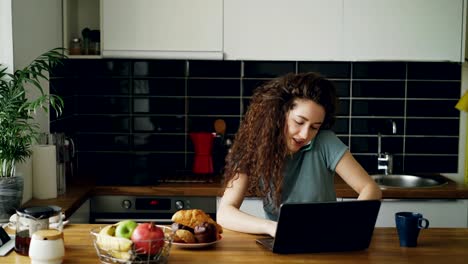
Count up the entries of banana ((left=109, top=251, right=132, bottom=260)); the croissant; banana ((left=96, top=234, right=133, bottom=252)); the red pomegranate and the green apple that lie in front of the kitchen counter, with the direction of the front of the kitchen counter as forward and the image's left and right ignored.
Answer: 5

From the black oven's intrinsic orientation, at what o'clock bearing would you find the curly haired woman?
The curly haired woman is roughly at 11 o'clock from the black oven.

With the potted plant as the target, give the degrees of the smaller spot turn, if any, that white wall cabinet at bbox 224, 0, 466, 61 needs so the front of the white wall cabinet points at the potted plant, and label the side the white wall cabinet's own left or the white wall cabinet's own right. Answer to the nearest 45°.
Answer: approximately 45° to the white wall cabinet's own right

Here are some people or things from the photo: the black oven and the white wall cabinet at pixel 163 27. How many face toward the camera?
2

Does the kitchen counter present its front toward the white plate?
yes

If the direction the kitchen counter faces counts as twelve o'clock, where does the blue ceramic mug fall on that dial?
The blue ceramic mug is roughly at 11 o'clock from the kitchen counter.

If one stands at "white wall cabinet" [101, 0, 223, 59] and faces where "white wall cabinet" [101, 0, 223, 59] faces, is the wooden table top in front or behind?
in front

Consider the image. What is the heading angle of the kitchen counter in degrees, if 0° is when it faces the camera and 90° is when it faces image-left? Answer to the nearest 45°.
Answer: approximately 0°

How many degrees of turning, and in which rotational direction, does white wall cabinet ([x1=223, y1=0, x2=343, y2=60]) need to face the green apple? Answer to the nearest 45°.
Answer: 0° — it already faces it

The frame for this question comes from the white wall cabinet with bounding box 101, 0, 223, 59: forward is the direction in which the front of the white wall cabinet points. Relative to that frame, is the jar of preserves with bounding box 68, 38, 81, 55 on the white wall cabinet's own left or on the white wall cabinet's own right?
on the white wall cabinet's own right

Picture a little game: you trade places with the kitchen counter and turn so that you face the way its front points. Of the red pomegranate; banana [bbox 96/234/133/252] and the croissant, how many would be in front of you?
3
